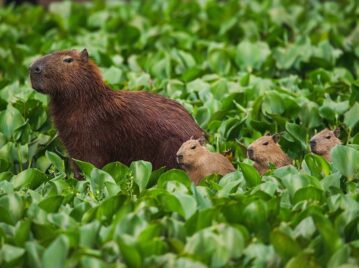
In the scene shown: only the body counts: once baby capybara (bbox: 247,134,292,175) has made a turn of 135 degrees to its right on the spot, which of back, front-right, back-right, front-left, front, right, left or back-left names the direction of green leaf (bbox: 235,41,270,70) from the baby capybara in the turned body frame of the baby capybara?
front-left

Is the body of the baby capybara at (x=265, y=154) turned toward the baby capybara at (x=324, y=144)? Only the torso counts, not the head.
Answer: no

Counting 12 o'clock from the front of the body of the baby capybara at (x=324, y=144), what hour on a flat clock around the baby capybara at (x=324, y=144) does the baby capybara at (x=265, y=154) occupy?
the baby capybara at (x=265, y=154) is roughly at 11 o'clock from the baby capybara at (x=324, y=144).

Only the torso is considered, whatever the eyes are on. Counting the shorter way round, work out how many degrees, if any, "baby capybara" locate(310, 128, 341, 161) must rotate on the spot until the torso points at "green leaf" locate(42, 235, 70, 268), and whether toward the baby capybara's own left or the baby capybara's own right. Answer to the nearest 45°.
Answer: approximately 45° to the baby capybara's own left

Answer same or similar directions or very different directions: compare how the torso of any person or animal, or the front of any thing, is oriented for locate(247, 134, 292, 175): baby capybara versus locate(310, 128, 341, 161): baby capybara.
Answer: same or similar directions

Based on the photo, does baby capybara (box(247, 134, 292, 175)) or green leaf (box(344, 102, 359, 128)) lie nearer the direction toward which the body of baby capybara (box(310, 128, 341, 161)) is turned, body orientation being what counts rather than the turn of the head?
the baby capybara

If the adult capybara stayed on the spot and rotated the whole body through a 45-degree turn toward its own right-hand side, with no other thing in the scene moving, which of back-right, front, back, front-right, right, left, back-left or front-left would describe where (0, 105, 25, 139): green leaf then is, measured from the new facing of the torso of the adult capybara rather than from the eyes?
front

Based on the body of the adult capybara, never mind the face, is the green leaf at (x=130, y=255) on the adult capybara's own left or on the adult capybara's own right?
on the adult capybara's own left

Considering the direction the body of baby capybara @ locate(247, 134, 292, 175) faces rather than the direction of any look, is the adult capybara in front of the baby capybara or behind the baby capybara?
in front

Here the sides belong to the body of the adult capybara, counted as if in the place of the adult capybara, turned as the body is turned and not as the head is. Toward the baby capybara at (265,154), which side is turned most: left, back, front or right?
back

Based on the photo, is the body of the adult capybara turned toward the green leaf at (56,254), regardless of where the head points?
no

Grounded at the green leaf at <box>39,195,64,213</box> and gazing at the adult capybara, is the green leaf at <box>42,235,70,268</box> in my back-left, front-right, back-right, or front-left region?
back-right

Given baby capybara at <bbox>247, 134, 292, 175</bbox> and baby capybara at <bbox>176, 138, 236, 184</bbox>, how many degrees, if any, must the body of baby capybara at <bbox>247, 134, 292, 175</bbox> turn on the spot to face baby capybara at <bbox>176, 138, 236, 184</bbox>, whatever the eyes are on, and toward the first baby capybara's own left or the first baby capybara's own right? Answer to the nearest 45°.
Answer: approximately 45° to the first baby capybara's own left

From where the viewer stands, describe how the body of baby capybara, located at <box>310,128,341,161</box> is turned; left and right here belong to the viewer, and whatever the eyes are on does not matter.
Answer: facing to the left of the viewer

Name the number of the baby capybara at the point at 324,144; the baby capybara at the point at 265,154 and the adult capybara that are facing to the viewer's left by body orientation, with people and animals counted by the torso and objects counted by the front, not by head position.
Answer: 3

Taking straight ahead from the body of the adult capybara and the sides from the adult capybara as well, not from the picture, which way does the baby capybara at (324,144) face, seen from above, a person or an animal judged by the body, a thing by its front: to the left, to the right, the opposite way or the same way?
the same way

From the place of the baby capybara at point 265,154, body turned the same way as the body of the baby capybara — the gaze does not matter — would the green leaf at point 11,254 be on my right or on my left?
on my left

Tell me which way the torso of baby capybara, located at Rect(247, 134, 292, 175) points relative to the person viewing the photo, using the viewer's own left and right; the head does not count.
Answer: facing to the left of the viewer

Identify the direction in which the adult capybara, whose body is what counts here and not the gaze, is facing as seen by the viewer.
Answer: to the viewer's left

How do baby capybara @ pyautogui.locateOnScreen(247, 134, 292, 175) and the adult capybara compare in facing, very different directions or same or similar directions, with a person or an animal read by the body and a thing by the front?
same or similar directions
